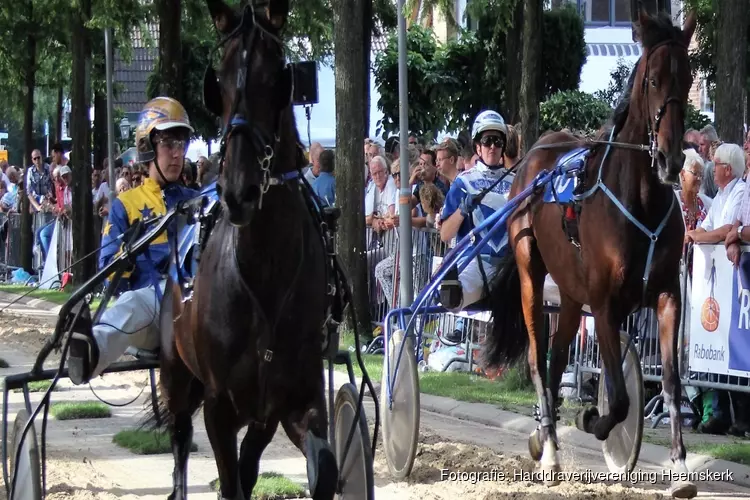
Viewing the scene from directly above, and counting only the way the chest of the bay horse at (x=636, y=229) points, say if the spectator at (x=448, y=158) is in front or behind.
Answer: behind

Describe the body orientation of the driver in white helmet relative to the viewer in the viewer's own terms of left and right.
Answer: facing the viewer

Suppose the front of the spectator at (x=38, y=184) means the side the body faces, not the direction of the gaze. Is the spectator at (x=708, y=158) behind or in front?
in front

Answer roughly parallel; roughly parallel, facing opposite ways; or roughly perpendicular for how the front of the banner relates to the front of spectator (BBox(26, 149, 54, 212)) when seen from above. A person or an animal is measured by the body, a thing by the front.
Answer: roughly parallel

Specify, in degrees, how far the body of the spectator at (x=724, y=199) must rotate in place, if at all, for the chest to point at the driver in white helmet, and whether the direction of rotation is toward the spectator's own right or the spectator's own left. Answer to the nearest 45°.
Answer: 0° — they already face them

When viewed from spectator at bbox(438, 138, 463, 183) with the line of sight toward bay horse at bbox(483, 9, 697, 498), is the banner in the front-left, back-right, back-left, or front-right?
front-left

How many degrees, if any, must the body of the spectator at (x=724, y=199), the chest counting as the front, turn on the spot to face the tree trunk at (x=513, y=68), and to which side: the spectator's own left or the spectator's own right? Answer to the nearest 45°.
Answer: approximately 90° to the spectator's own right

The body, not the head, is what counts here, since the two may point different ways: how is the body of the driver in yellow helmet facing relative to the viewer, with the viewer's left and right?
facing the viewer and to the right of the viewer

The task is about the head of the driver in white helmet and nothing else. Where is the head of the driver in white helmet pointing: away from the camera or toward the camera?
toward the camera

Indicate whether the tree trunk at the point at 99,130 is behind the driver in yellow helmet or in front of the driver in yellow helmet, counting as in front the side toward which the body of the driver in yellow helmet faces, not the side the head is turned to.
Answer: behind

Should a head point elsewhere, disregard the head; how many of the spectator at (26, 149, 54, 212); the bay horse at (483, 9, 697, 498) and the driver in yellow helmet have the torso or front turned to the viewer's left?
0

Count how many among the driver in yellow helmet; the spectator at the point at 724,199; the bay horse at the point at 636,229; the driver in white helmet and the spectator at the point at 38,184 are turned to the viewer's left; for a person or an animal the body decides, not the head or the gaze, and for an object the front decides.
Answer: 1

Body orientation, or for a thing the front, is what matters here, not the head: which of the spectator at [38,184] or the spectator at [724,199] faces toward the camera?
the spectator at [38,184]

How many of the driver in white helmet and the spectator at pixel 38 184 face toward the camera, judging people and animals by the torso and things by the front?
2

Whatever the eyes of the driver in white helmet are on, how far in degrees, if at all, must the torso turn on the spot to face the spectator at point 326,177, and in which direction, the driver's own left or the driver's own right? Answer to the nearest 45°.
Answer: approximately 180°
